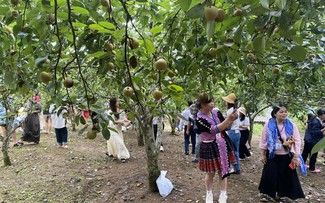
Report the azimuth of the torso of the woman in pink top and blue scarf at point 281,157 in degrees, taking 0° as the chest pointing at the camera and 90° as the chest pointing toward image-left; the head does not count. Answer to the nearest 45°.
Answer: approximately 0°

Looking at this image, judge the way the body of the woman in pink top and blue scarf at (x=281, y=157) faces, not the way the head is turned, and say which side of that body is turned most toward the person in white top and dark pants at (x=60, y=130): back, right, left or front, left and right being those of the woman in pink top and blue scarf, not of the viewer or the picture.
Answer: right

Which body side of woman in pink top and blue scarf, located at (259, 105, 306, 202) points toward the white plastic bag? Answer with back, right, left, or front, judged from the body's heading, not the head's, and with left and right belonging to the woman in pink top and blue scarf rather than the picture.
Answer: right

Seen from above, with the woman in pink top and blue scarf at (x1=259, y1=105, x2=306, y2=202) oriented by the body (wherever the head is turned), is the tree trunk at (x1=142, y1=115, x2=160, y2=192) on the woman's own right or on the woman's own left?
on the woman's own right

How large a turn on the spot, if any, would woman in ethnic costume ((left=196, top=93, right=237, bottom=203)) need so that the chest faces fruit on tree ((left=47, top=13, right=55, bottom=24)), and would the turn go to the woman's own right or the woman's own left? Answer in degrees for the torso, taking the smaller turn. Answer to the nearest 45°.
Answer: approximately 45° to the woman's own right

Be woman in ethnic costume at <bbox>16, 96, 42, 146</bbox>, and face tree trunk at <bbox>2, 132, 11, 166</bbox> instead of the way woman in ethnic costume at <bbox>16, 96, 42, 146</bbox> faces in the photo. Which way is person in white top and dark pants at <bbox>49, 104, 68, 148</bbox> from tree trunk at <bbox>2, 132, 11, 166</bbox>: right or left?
left
